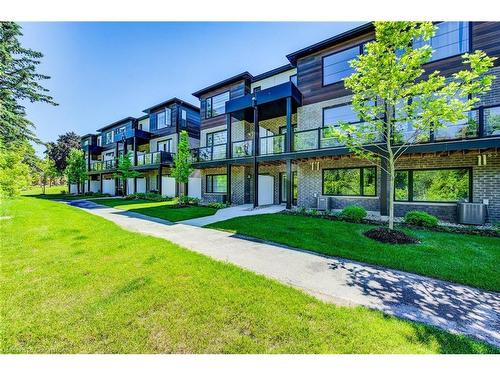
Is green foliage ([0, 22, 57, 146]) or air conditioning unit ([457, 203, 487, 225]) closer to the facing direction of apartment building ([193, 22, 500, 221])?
the green foliage

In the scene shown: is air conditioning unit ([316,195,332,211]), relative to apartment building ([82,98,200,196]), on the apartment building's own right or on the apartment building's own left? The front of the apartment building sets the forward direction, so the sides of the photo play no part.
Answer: on the apartment building's own left

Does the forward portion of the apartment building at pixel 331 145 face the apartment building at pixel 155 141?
no

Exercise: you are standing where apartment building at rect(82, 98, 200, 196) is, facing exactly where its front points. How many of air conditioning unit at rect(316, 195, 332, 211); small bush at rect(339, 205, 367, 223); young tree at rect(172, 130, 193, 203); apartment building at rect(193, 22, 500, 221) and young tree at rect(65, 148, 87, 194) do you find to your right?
1

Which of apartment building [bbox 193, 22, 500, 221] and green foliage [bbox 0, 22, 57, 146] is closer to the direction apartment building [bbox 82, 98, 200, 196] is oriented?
the green foliage

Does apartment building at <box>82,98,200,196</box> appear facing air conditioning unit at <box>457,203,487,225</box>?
no

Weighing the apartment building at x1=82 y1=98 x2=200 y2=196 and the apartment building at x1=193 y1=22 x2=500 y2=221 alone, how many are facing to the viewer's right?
0

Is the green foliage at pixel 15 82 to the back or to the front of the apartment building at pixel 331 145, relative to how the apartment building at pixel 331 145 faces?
to the front

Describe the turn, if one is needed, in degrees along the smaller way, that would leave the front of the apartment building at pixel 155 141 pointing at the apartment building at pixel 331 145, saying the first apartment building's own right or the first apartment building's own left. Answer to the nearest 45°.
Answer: approximately 90° to the first apartment building's own left

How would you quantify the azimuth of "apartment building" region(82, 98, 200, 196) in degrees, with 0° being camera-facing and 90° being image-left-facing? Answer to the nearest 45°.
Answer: approximately 45°

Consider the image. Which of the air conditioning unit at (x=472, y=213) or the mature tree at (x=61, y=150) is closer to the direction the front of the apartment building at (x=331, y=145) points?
the mature tree

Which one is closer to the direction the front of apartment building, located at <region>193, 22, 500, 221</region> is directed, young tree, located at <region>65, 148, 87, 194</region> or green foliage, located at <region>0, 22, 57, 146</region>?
the green foliage

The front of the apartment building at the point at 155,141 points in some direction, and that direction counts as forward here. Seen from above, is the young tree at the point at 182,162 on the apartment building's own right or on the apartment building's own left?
on the apartment building's own left

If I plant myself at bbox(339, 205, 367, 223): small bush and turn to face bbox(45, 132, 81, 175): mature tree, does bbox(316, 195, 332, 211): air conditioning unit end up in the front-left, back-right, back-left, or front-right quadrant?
front-right

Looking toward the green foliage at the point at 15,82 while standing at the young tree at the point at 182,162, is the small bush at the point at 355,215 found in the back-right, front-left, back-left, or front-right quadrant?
back-left

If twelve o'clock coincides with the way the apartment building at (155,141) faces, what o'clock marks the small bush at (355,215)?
The small bush is roughly at 10 o'clock from the apartment building.
